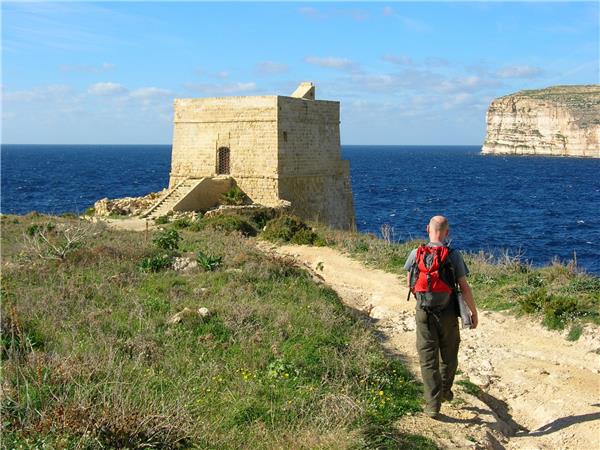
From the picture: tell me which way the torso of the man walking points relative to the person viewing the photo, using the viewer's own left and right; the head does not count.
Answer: facing away from the viewer

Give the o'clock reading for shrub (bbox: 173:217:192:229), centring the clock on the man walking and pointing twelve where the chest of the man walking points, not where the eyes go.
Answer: The shrub is roughly at 11 o'clock from the man walking.

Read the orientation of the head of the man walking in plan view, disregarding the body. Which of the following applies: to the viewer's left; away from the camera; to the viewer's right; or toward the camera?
away from the camera

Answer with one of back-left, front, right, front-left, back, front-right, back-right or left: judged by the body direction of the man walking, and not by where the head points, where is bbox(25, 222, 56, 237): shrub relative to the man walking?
front-left

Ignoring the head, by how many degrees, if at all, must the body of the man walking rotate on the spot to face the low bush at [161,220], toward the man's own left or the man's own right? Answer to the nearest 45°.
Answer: approximately 45° to the man's own left

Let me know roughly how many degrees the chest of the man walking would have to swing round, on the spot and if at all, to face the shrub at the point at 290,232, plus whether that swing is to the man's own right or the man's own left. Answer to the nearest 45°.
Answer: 0° — they already face it

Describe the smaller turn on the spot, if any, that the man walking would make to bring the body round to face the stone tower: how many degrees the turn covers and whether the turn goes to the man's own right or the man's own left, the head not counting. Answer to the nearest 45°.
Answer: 0° — they already face it

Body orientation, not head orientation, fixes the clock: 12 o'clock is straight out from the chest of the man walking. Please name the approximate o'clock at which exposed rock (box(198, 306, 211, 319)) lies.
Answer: The exposed rock is roughly at 10 o'clock from the man walking.

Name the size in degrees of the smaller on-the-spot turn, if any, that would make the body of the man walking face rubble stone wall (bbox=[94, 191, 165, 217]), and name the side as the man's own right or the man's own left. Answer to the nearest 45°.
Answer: approximately 45° to the man's own left
